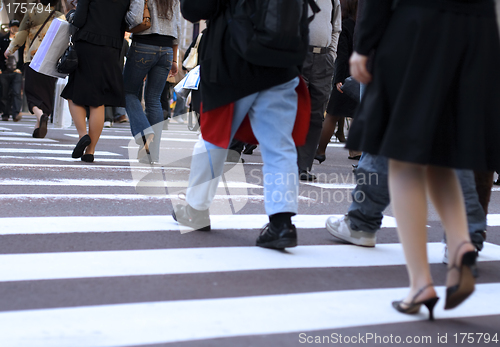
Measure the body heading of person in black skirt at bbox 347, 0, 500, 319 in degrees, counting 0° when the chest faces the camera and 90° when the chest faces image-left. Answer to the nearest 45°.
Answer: approximately 135°

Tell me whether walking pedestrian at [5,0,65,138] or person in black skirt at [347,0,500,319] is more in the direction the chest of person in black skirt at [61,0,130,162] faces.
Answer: the walking pedestrian

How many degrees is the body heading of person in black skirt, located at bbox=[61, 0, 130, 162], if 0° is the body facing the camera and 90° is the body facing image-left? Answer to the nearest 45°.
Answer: approximately 180°

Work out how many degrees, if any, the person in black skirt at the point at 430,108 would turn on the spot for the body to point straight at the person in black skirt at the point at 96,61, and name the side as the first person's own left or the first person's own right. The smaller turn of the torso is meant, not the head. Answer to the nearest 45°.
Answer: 0° — they already face them

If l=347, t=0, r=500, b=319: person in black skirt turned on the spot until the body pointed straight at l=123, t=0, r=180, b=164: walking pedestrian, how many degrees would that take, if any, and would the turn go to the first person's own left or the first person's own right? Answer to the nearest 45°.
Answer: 0° — they already face them
